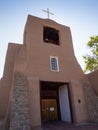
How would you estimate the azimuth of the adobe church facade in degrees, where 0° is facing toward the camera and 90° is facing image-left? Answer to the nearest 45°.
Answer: approximately 315°

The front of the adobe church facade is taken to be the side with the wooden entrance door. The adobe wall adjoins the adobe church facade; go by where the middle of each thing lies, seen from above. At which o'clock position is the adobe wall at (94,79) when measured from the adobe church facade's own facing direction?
The adobe wall is roughly at 10 o'clock from the adobe church facade.
